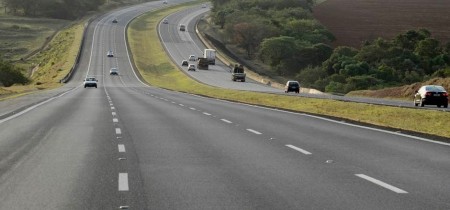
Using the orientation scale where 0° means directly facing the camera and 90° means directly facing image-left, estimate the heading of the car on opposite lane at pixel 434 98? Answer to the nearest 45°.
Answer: approximately 135°
